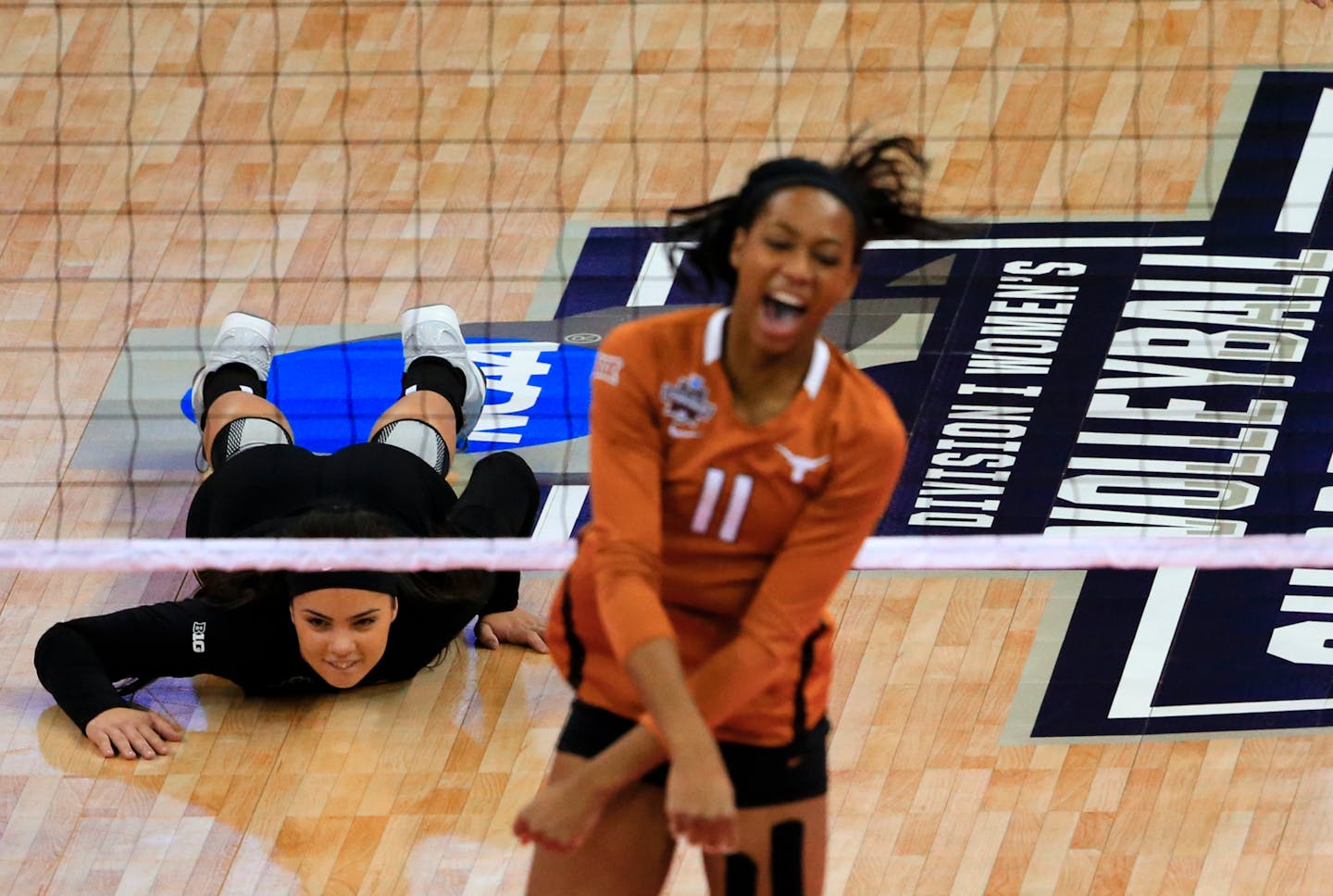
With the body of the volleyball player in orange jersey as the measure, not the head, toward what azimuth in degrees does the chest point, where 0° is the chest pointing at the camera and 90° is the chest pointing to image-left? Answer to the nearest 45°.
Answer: approximately 0°

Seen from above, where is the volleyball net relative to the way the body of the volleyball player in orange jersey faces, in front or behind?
behind

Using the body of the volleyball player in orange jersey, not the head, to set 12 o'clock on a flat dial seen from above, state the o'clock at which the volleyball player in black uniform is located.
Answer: The volleyball player in black uniform is roughly at 5 o'clock from the volleyball player in orange jersey.
